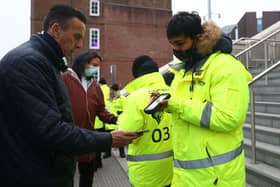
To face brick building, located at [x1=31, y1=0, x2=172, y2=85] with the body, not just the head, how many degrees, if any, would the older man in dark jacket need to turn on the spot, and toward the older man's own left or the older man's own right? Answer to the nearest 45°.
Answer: approximately 90° to the older man's own left

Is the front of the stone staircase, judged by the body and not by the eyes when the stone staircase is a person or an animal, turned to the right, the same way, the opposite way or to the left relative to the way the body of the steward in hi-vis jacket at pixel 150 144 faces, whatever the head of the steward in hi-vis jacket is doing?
to the left

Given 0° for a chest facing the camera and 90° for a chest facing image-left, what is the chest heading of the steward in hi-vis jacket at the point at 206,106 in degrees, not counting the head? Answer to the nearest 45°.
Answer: approximately 45°

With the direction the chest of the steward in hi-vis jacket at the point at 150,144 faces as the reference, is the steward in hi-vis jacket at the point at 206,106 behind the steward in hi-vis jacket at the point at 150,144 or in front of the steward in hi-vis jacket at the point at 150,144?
behind

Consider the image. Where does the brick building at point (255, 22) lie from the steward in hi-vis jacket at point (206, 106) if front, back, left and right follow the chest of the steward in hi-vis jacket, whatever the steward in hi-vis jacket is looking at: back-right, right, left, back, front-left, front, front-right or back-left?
back-right

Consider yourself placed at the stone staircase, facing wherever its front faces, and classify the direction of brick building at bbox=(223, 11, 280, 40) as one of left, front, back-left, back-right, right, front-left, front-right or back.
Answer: back-right

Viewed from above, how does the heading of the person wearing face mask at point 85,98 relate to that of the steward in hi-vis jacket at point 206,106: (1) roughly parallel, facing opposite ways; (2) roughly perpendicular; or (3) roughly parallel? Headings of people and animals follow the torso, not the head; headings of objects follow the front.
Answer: roughly perpendicular

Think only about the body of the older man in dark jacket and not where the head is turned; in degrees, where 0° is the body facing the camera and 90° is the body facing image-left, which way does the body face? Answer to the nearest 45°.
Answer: approximately 270°

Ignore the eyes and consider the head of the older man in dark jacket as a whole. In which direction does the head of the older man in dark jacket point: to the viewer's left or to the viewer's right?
to the viewer's right

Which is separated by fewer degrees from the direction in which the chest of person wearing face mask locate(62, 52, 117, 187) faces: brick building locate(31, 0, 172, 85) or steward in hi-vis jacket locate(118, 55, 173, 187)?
the steward in hi-vis jacket

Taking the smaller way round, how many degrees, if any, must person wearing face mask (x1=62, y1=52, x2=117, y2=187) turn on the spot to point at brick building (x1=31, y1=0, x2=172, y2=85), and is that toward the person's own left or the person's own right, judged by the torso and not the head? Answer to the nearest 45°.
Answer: approximately 135° to the person's own left
